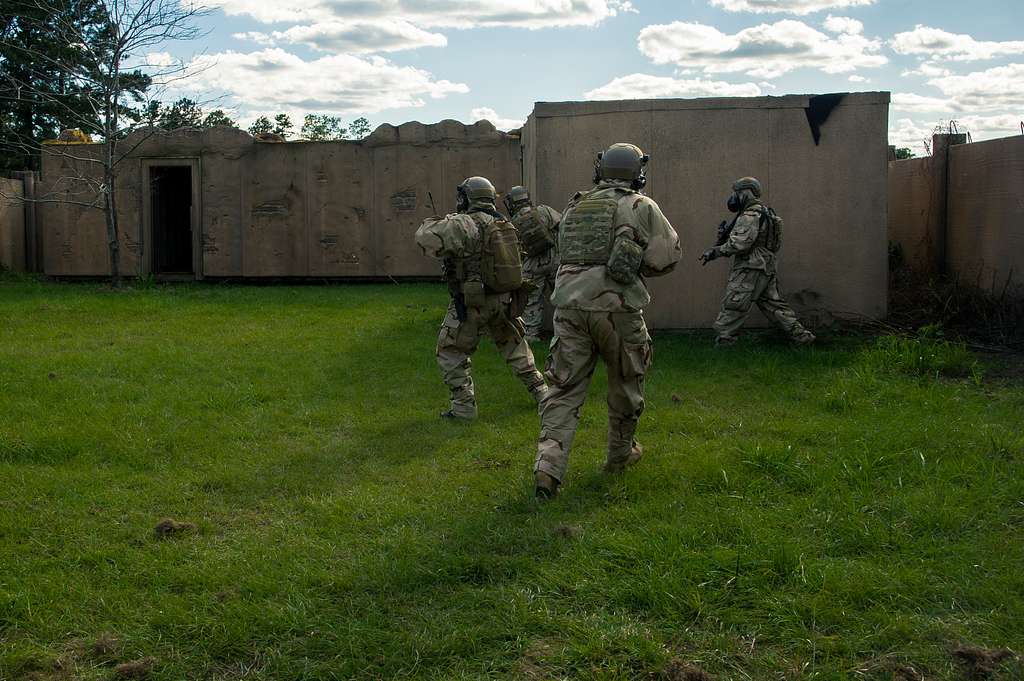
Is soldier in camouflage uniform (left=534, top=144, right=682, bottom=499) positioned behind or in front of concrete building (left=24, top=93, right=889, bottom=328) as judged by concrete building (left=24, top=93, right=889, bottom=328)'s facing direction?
in front

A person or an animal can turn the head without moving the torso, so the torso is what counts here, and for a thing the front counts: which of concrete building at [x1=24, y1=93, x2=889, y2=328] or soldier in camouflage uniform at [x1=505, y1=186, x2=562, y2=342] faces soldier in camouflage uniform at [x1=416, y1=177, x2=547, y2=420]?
the concrete building

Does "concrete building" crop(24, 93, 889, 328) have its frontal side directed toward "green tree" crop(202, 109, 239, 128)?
no

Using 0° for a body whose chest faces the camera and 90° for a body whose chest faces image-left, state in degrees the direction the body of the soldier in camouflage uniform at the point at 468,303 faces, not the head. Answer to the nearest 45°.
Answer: approximately 135°

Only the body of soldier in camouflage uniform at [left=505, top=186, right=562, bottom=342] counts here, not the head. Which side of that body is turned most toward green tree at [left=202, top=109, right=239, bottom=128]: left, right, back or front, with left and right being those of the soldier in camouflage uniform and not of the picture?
front

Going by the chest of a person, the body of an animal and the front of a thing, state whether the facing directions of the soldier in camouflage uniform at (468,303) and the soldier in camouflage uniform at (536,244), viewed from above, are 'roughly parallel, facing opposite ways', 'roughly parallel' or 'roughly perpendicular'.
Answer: roughly parallel

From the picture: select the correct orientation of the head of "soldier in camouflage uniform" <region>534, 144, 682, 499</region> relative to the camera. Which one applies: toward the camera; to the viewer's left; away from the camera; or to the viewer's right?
away from the camera

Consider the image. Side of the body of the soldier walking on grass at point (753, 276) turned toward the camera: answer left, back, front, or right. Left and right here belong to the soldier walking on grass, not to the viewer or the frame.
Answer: left

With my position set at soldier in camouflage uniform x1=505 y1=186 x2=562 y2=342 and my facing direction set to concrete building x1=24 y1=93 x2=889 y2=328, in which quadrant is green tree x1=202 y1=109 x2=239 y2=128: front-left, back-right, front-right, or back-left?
front-left

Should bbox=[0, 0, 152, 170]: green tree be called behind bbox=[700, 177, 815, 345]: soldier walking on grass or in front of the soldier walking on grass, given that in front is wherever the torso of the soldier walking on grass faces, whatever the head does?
in front

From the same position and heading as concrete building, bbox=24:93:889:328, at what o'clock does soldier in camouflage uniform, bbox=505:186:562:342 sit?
The soldier in camouflage uniform is roughly at 12 o'clock from the concrete building.

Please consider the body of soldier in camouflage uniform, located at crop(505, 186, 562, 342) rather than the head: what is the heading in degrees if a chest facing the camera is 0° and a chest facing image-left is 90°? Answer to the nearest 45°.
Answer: approximately 135°

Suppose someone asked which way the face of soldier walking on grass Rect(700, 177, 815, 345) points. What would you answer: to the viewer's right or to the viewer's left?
to the viewer's left

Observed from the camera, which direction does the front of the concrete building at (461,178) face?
facing the viewer

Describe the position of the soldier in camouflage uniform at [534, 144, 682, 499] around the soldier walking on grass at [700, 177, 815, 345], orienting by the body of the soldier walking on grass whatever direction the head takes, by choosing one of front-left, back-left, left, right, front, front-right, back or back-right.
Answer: left

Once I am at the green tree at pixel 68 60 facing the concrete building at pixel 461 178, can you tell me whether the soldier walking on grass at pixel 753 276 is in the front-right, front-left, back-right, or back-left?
front-right

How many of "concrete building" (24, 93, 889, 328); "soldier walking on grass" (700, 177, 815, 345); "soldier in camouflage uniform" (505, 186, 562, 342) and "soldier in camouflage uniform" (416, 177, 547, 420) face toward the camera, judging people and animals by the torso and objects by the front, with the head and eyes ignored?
1

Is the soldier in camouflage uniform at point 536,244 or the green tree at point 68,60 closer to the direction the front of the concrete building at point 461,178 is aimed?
the soldier in camouflage uniform

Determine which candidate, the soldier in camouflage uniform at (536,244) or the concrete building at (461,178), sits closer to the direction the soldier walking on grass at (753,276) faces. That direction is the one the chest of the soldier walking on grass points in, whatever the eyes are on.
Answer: the soldier in camouflage uniform
